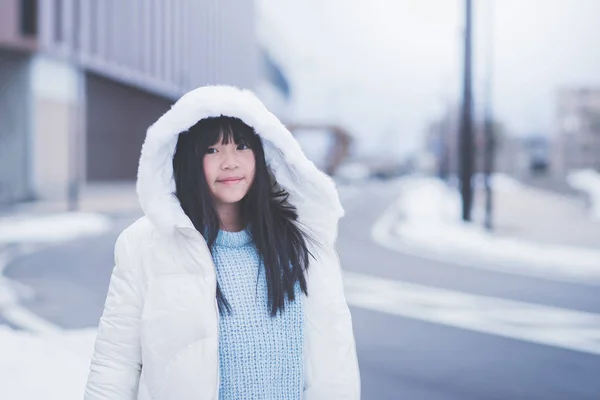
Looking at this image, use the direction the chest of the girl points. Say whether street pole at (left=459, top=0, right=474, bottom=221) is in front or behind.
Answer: behind

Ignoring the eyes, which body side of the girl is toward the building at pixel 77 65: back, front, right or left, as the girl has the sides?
back

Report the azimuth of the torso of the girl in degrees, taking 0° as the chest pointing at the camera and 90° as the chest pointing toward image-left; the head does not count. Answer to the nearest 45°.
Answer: approximately 0°
